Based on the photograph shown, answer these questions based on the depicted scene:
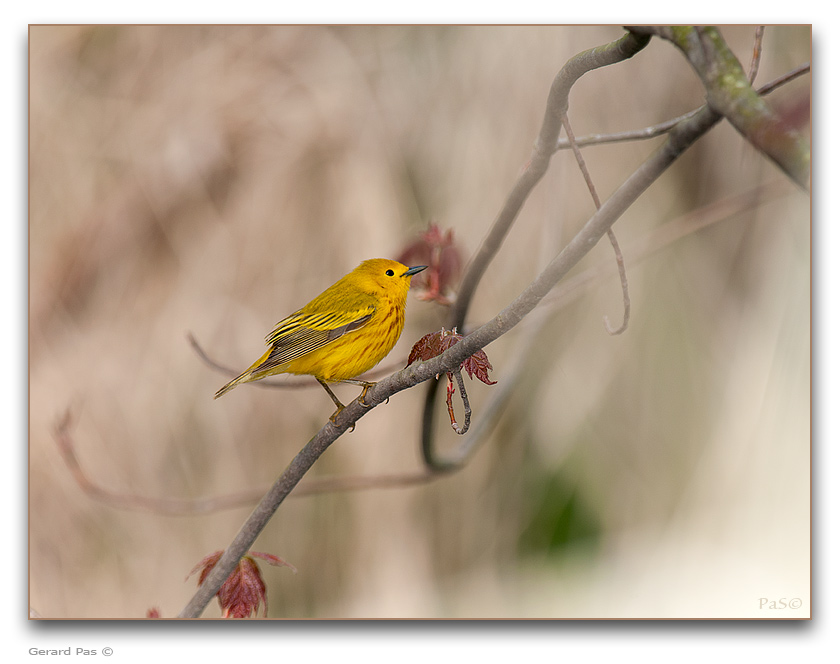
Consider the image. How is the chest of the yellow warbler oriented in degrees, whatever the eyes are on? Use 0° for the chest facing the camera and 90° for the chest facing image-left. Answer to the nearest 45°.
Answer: approximately 270°
